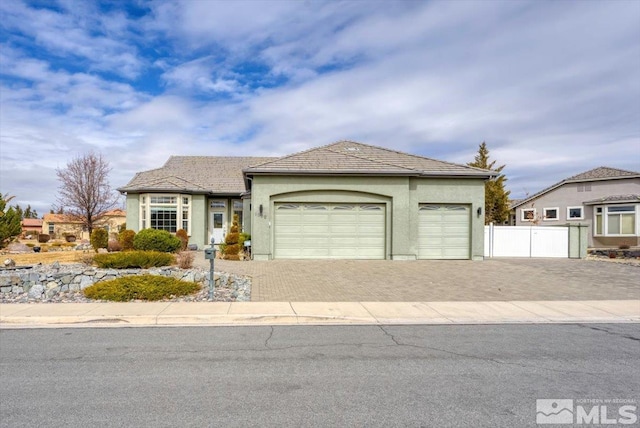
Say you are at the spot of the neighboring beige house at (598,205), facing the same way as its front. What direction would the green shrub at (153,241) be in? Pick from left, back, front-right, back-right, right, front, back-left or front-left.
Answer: front-right

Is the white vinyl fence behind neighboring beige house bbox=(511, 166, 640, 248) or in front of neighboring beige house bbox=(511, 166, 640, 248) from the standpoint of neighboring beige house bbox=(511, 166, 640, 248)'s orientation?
in front

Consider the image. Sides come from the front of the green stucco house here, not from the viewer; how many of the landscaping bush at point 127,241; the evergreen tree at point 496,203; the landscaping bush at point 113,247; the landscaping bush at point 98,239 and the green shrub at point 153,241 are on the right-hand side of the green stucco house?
4

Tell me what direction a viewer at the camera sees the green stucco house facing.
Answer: facing the viewer

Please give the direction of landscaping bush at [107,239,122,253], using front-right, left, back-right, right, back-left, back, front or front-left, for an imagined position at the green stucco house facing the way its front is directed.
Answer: right

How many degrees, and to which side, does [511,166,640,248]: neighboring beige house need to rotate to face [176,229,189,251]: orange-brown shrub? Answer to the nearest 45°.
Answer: approximately 45° to its right

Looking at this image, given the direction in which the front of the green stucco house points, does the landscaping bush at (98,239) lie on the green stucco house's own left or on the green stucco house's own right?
on the green stucco house's own right

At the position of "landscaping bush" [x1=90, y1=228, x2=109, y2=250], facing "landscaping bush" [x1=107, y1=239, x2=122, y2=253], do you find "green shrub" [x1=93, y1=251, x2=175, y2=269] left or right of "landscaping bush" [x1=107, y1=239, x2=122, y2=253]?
right

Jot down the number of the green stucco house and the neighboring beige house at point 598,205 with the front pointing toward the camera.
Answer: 2

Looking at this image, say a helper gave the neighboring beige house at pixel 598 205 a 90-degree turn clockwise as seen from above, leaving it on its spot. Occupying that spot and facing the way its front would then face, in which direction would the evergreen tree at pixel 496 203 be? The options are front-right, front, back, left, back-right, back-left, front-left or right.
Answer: front-right

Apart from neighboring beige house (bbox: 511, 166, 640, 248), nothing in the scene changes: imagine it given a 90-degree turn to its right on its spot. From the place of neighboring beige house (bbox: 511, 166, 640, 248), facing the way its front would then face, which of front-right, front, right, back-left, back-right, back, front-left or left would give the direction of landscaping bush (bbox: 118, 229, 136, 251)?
front-left

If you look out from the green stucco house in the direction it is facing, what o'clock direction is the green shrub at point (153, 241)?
The green shrub is roughly at 3 o'clock from the green stucco house.

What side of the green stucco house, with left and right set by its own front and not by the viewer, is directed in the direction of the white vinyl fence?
left

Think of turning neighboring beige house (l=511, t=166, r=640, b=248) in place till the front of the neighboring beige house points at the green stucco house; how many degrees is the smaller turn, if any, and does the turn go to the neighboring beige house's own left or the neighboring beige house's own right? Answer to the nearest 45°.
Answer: approximately 45° to the neighboring beige house's own right

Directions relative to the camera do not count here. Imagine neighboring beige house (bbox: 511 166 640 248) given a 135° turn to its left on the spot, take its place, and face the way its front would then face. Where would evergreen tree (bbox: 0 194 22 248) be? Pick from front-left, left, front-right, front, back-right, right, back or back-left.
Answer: back

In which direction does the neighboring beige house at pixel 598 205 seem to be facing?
toward the camera

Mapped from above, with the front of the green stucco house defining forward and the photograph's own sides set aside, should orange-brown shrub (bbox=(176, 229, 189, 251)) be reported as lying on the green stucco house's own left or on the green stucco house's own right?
on the green stucco house's own right
